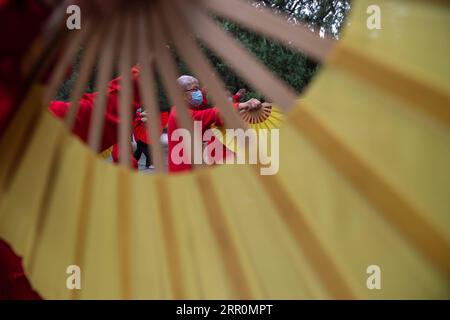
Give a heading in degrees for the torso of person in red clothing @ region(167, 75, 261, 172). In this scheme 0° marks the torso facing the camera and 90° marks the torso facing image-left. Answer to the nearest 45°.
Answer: approximately 315°
